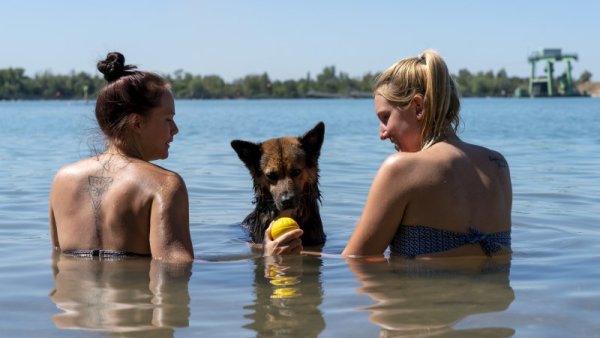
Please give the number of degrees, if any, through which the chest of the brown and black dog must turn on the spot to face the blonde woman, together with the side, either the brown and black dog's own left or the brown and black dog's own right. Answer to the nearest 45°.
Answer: approximately 45° to the brown and black dog's own left

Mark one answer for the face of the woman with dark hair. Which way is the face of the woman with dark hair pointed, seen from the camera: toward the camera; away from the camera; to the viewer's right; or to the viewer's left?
to the viewer's right

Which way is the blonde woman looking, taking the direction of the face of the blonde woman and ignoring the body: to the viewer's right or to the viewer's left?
to the viewer's left

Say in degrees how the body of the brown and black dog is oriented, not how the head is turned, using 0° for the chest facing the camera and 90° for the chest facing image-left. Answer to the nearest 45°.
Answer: approximately 0°

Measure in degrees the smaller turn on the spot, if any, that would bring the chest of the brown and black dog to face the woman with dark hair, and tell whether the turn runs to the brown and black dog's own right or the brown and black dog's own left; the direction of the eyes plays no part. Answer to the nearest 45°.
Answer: approximately 45° to the brown and black dog's own right

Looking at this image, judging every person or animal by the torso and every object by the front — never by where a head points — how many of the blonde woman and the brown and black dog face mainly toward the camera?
1

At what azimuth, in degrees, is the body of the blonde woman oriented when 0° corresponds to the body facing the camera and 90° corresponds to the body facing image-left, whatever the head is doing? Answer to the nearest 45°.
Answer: approximately 135°
